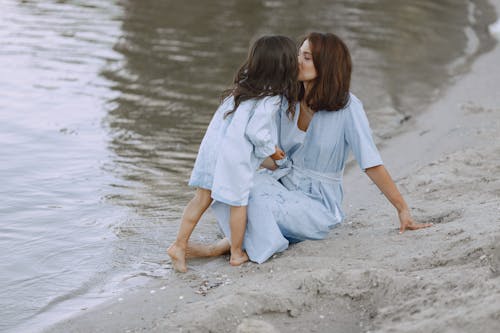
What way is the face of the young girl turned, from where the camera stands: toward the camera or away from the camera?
away from the camera

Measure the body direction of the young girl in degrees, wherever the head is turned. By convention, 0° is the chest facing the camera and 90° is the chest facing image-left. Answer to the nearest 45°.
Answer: approximately 225°

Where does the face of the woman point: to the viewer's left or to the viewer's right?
to the viewer's left
